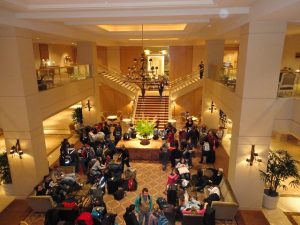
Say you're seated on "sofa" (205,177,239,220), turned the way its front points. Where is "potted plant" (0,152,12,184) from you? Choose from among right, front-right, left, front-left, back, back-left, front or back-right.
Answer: front

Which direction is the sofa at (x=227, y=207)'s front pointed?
to the viewer's left

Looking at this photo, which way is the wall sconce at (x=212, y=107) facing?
to the viewer's left

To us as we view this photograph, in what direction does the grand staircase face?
facing the viewer

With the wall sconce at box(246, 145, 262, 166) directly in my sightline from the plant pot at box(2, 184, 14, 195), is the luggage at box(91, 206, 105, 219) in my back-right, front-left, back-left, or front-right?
front-right

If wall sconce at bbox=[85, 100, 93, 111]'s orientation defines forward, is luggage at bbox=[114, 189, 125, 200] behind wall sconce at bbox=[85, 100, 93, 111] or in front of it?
in front

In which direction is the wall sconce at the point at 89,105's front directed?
toward the camera

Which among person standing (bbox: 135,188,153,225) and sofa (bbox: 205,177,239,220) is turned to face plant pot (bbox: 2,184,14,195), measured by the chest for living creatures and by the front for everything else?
the sofa

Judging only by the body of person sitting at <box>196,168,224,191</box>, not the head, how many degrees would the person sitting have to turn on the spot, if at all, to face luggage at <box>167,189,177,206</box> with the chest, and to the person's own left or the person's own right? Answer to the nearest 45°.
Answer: approximately 45° to the person's own left

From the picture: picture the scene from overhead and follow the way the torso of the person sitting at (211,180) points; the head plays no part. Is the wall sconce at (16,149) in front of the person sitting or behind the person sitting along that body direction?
in front
